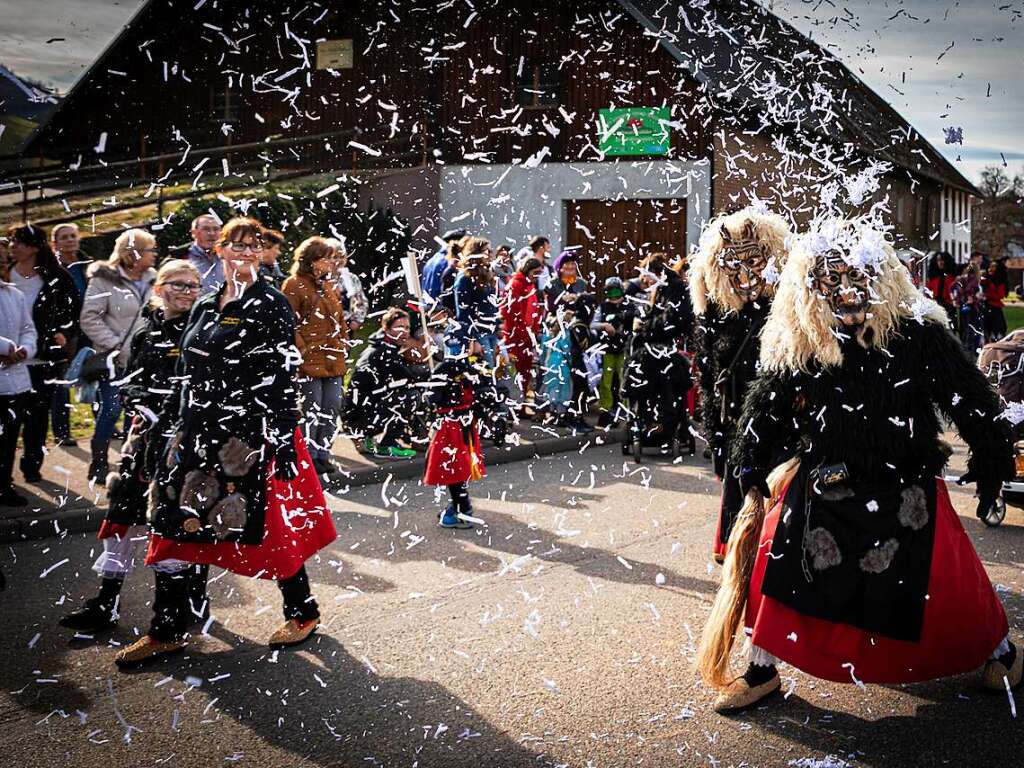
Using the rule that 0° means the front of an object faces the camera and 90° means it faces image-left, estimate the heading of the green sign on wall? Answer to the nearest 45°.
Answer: approximately 0°

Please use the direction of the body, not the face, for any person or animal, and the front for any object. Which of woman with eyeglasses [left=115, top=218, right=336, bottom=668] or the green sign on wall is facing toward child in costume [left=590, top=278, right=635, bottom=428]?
the green sign on wall

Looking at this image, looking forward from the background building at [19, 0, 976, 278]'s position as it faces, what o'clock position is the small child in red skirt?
The small child in red skirt is roughly at 12 o'clock from the background building.

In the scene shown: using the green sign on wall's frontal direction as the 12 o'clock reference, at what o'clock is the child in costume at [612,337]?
The child in costume is roughly at 12 o'clock from the green sign on wall.

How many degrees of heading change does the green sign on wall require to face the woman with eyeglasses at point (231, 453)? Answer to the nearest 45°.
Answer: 0° — it already faces them

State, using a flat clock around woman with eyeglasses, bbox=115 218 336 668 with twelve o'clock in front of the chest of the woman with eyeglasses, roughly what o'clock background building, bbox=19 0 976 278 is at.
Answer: The background building is roughly at 5 o'clock from the woman with eyeglasses.
